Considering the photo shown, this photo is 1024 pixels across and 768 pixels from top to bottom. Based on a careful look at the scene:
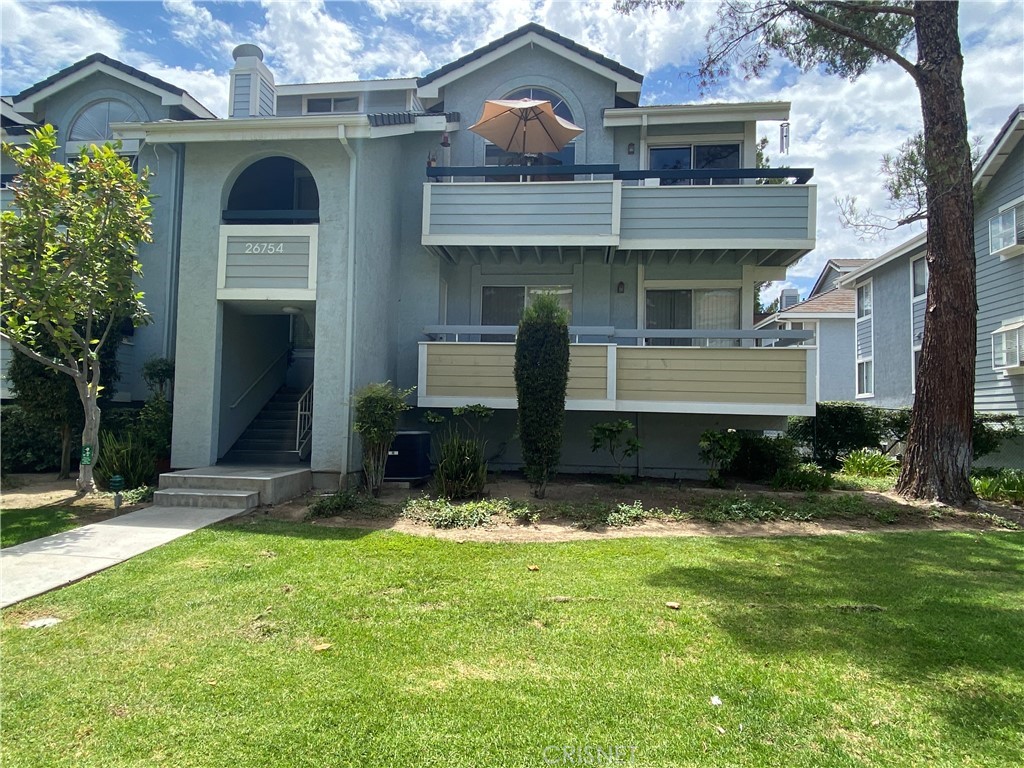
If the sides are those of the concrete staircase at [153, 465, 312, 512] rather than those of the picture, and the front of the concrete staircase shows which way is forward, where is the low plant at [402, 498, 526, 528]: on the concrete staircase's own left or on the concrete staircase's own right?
on the concrete staircase's own left

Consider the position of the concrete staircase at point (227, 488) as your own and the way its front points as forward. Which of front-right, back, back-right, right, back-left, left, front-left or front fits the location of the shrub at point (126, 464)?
back-right

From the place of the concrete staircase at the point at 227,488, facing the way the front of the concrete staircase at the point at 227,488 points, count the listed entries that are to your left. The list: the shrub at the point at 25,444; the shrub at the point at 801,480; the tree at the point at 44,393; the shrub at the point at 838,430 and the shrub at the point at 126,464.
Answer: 2

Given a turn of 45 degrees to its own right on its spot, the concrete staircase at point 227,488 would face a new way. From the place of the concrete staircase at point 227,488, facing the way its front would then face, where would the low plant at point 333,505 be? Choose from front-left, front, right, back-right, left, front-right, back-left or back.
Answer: left

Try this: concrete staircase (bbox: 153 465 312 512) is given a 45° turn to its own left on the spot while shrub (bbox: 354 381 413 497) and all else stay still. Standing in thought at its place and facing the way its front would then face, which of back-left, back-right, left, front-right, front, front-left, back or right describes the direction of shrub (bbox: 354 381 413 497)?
front-left

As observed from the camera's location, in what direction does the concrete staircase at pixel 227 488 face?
facing the viewer

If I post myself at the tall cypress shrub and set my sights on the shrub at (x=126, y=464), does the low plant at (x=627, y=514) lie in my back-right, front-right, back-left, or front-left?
back-left

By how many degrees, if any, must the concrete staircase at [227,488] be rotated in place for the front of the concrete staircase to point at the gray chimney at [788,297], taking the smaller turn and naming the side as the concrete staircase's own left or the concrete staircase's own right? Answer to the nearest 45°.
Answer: approximately 135° to the concrete staircase's own left

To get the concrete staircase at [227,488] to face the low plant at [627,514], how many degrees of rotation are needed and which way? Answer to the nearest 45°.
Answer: approximately 45° to its left

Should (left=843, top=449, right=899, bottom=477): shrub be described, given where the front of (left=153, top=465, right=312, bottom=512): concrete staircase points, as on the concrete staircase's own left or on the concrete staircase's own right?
on the concrete staircase's own left

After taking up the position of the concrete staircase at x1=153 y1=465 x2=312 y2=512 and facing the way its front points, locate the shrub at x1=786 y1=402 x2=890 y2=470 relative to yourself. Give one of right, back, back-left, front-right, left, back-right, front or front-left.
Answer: left

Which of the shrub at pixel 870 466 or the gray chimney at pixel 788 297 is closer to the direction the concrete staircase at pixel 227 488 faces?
the shrub

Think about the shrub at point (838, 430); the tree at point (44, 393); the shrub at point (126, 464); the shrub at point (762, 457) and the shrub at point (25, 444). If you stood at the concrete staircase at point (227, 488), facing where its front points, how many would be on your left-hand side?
2

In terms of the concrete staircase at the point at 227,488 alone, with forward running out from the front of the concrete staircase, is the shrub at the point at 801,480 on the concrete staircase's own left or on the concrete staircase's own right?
on the concrete staircase's own left

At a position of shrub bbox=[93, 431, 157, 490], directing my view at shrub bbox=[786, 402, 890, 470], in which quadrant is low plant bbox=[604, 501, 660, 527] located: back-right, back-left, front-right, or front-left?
front-right

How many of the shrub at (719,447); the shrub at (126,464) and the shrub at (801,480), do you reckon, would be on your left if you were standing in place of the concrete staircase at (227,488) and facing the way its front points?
2

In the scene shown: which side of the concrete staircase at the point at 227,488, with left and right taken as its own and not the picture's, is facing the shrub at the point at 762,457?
left
